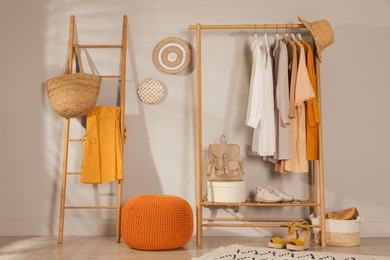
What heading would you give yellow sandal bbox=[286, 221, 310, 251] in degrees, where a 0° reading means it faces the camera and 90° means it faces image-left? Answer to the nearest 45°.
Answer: approximately 45°

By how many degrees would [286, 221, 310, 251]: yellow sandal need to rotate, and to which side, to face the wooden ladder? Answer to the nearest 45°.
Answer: approximately 45° to its right

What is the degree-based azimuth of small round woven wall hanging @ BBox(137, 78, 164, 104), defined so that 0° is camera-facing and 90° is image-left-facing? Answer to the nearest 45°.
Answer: approximately 0°

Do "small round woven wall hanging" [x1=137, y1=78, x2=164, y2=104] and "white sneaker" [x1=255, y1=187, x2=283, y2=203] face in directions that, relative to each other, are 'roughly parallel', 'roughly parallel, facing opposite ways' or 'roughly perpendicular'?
roughly perpendicular

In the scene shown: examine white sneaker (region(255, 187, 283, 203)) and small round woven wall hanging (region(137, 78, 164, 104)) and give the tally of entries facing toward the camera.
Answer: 1

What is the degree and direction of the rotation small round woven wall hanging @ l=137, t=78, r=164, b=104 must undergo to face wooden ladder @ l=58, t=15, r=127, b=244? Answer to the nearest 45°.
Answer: approximately 90° to its right
